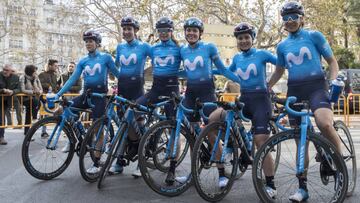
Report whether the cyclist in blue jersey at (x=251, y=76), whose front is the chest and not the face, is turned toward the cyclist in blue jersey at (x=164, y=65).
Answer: no

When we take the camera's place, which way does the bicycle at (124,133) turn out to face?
facing the viewer and to the left of the viewer

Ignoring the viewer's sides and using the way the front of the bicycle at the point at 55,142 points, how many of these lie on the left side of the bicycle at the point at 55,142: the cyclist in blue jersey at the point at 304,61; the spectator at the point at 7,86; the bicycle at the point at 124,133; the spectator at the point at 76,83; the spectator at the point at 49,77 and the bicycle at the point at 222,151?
3

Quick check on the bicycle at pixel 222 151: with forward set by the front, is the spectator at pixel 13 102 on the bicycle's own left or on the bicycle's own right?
on the bicycle's own right

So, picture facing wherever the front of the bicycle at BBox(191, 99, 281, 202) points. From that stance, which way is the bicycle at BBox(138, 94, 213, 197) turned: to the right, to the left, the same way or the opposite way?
the same way

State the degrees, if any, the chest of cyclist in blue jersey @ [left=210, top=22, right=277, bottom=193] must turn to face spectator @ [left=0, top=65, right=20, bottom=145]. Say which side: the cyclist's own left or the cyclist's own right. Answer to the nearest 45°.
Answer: approximately 90° to the cyclist's own right

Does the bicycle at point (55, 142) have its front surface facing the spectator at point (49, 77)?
no

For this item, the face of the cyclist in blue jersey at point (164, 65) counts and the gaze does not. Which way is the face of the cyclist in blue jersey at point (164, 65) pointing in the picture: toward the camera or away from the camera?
toward the camera

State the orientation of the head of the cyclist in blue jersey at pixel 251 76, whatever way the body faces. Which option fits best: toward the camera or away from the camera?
toward the camera

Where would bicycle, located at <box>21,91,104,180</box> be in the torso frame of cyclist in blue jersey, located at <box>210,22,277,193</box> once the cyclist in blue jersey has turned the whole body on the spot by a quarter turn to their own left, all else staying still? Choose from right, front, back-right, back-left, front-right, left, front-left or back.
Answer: back-right

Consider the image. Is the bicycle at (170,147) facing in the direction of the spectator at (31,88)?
no

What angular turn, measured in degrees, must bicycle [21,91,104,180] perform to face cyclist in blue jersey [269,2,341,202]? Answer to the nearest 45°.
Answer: approximately 90° to its left
